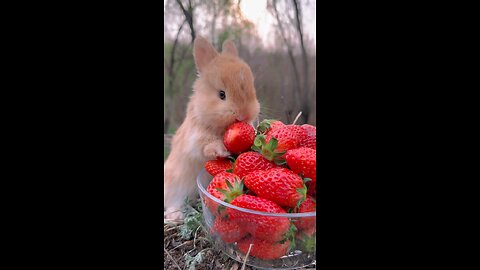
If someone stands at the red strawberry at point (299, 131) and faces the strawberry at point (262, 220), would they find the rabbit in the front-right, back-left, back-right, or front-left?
front-right

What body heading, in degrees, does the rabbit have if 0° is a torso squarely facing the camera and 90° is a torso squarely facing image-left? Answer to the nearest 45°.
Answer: approximately 270°
